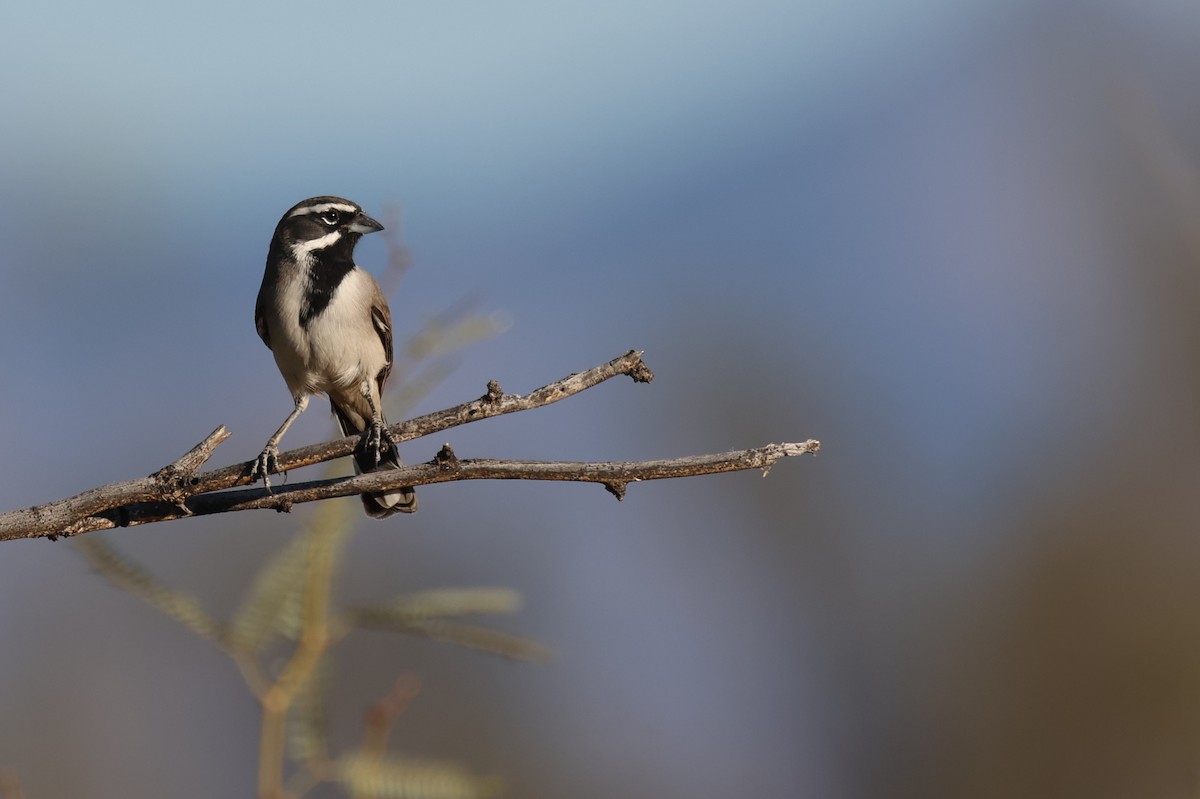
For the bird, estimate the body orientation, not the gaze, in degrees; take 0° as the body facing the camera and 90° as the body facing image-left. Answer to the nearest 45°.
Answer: approximately 0°
